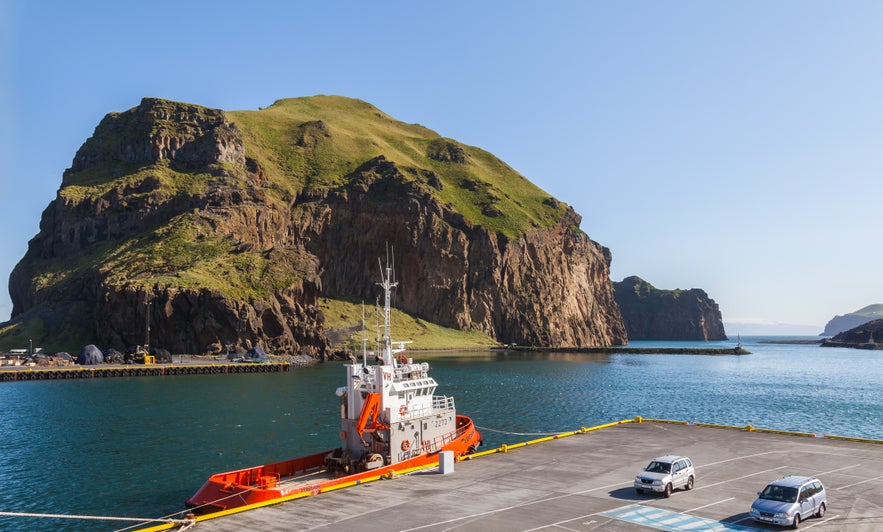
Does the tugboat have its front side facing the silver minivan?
no

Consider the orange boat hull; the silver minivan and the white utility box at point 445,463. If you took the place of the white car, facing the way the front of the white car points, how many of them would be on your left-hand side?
1

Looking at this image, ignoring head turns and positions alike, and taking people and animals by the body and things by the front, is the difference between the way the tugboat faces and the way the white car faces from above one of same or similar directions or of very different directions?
very different directions

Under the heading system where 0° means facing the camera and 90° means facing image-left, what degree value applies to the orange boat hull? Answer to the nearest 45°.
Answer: approximately 225°

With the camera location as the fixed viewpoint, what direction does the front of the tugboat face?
facing away from the viewer and to the right of the viewer

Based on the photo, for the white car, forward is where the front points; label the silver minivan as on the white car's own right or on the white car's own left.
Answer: on the white car's own left

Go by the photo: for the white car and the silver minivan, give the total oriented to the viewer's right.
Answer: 0

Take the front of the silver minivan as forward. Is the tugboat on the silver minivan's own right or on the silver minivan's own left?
on the silver minivan's own right

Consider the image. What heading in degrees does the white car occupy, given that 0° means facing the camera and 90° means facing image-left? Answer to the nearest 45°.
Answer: approximately 45°

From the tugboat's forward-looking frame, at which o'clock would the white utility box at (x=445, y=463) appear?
The white utility box is roughly at 3 o'clock from the tugboat.

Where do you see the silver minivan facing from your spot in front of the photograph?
facing the viewer and to the left of the viewer

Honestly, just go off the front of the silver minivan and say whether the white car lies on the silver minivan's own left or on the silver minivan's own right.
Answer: on the silver minivan's own right

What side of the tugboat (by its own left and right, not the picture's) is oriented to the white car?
right
